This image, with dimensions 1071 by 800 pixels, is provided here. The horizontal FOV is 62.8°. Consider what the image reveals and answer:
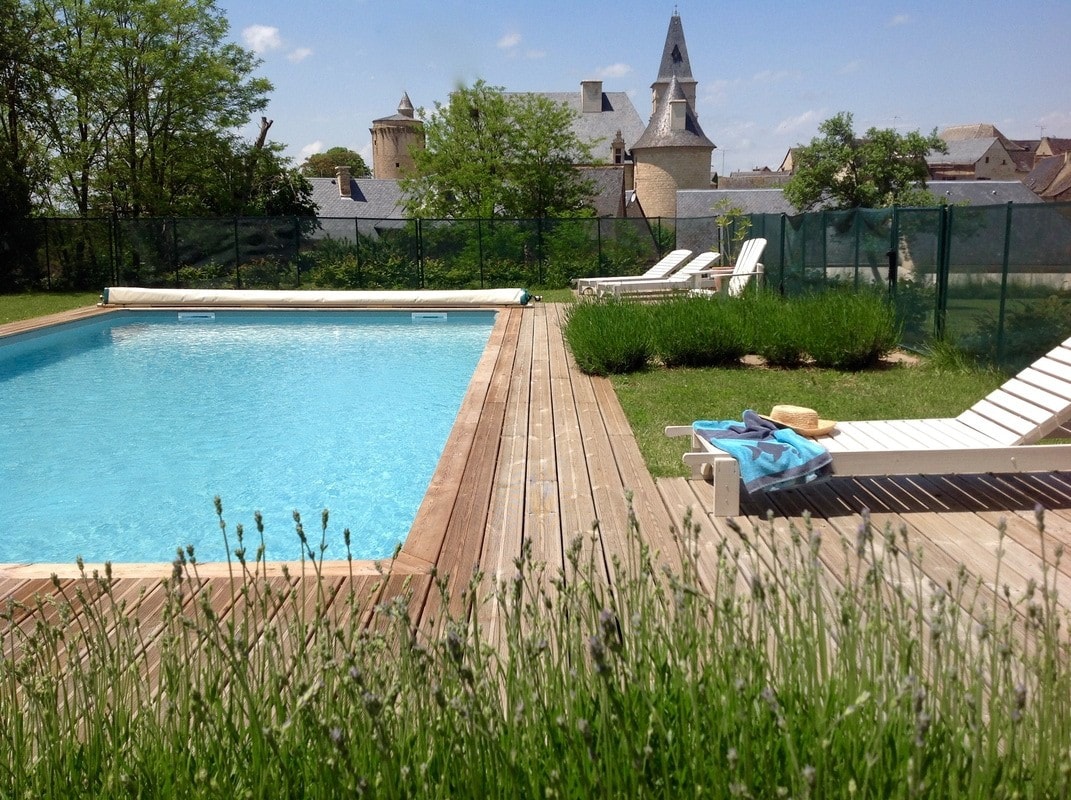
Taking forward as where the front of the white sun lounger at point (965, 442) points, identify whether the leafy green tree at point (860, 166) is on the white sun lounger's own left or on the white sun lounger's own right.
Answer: on the white sun lounger's own right

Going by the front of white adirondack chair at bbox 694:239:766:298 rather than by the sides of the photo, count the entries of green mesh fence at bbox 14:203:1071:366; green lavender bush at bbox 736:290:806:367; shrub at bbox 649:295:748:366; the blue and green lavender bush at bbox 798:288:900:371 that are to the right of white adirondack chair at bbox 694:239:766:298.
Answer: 1

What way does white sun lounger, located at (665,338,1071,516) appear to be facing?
to the viewer's left

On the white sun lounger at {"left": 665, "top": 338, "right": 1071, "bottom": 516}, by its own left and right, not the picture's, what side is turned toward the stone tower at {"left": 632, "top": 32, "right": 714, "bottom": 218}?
right

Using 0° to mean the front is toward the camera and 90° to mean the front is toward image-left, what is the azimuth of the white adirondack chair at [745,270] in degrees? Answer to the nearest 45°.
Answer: approximately 45°

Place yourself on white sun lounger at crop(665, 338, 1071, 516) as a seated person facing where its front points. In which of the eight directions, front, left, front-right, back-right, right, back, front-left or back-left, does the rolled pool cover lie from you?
front-right

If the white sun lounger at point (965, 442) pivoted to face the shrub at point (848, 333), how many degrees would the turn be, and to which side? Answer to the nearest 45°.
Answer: approximately 90° to its right

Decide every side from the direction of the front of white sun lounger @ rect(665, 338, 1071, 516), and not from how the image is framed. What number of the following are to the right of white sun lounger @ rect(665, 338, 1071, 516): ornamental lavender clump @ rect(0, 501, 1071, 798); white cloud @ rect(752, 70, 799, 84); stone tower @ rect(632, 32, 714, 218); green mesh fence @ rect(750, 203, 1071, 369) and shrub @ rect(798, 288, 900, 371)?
4

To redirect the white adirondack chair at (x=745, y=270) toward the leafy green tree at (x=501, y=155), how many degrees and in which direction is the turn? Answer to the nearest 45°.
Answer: approximately 90° to its right

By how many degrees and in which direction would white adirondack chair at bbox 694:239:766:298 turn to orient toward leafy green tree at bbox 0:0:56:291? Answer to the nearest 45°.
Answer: approximately 45° to its right

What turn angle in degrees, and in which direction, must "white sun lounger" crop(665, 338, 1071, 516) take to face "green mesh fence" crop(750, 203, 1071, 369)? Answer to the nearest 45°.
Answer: approximately 90° to its right

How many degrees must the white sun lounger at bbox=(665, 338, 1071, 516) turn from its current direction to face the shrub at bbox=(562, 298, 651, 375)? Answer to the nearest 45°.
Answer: approximately 45° to its right

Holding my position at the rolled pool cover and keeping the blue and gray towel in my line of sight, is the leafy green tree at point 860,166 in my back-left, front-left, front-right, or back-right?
back-left
